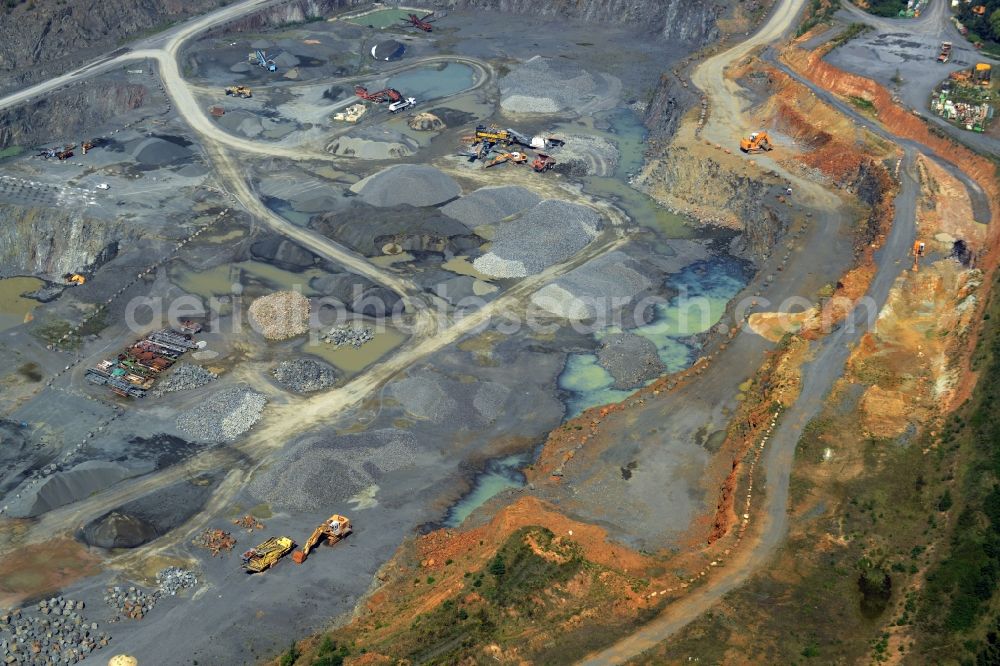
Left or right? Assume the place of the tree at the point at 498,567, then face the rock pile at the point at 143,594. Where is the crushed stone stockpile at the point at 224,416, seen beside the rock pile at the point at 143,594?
right

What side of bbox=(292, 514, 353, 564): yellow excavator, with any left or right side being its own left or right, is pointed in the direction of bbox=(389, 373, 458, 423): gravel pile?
back

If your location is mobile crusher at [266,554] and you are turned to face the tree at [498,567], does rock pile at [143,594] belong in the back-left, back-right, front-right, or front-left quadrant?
back-right

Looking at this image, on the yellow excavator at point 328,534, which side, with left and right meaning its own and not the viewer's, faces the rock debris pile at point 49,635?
front

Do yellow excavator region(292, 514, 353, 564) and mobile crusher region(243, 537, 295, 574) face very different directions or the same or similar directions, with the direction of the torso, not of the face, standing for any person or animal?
same or similar directions

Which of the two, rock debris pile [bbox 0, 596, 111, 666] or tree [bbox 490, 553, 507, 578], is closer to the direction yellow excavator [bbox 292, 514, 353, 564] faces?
the rock debris pile

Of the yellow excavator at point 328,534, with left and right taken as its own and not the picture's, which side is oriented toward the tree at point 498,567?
left
